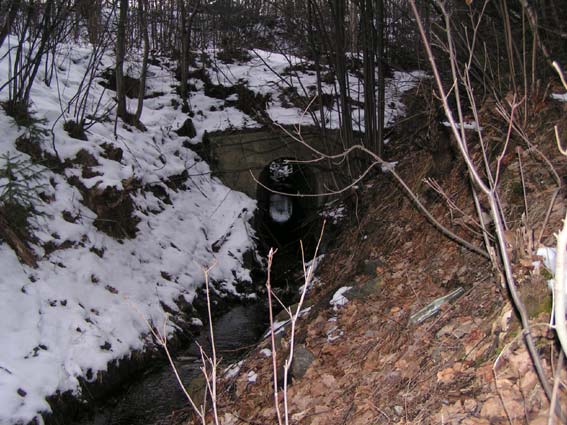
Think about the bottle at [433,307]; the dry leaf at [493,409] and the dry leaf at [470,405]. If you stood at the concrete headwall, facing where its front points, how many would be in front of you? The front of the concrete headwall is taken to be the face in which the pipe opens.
3

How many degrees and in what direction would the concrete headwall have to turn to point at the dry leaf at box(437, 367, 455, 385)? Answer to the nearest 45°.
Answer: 0° — it already faces it

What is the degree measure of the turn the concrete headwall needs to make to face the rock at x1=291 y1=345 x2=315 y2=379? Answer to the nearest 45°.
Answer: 0° — it already faces it

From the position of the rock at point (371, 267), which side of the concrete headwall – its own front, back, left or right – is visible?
front

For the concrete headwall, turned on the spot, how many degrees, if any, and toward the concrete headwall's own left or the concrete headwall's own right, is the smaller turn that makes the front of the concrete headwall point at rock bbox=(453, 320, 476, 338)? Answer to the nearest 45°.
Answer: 0° — it already faces it

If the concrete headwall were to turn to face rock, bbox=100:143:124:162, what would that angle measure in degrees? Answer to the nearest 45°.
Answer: approximately 45° to its right

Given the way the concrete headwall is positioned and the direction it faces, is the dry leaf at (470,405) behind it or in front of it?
in front

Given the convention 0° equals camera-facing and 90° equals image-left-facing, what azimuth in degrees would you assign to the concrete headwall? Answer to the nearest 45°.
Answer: approximately 0°

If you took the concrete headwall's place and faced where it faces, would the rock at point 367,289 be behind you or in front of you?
in front

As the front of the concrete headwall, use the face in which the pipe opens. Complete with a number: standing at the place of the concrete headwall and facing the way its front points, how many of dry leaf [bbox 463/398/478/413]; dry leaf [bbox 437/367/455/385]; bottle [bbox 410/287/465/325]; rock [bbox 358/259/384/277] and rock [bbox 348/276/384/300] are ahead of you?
5
